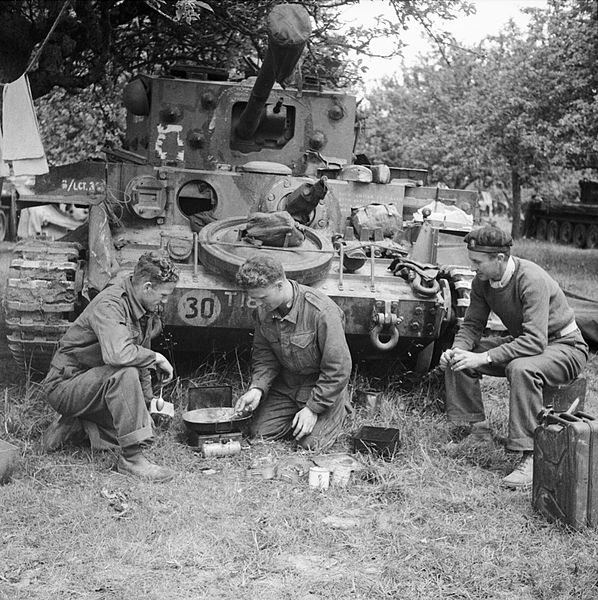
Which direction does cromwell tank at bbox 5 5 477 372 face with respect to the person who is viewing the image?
facing the viewer

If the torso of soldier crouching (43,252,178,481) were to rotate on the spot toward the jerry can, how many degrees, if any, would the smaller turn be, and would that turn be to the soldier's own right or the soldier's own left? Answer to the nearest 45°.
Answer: approximately 45° to the soldier's own right

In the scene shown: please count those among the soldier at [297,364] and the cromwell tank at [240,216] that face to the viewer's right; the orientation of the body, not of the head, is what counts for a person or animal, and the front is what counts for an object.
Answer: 0

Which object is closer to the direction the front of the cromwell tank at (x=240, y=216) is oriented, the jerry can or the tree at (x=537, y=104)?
the jerry can

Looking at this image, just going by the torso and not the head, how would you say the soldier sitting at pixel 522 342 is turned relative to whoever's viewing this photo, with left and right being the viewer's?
facing the viewer and to the left of the viewer

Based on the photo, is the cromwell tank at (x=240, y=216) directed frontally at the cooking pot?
yes

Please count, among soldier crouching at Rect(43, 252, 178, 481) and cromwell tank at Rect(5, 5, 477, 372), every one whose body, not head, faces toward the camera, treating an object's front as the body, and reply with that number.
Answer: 1

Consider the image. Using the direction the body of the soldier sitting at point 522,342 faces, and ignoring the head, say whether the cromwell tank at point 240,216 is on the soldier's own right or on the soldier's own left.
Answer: on the soldier's own right

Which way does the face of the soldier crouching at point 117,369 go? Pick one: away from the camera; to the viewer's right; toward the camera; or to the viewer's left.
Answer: to the viewer's right

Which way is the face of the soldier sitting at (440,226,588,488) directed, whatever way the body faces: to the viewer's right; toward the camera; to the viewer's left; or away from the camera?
to the viewer's left

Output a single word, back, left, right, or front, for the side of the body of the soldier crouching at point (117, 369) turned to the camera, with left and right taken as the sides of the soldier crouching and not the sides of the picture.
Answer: right

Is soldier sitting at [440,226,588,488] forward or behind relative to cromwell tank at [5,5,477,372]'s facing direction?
forward

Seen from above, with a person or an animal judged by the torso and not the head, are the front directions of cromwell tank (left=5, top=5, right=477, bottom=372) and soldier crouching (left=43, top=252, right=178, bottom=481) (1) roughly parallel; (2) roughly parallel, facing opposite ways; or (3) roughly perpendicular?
roughly perpendicular

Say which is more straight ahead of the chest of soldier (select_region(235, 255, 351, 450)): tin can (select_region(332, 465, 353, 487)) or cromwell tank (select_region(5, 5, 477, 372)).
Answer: the tin can

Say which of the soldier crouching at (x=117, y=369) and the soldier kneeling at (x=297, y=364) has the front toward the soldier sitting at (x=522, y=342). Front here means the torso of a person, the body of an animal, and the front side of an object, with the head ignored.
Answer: the soldier crouching

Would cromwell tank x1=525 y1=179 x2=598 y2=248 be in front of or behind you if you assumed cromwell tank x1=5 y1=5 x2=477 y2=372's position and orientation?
behind
